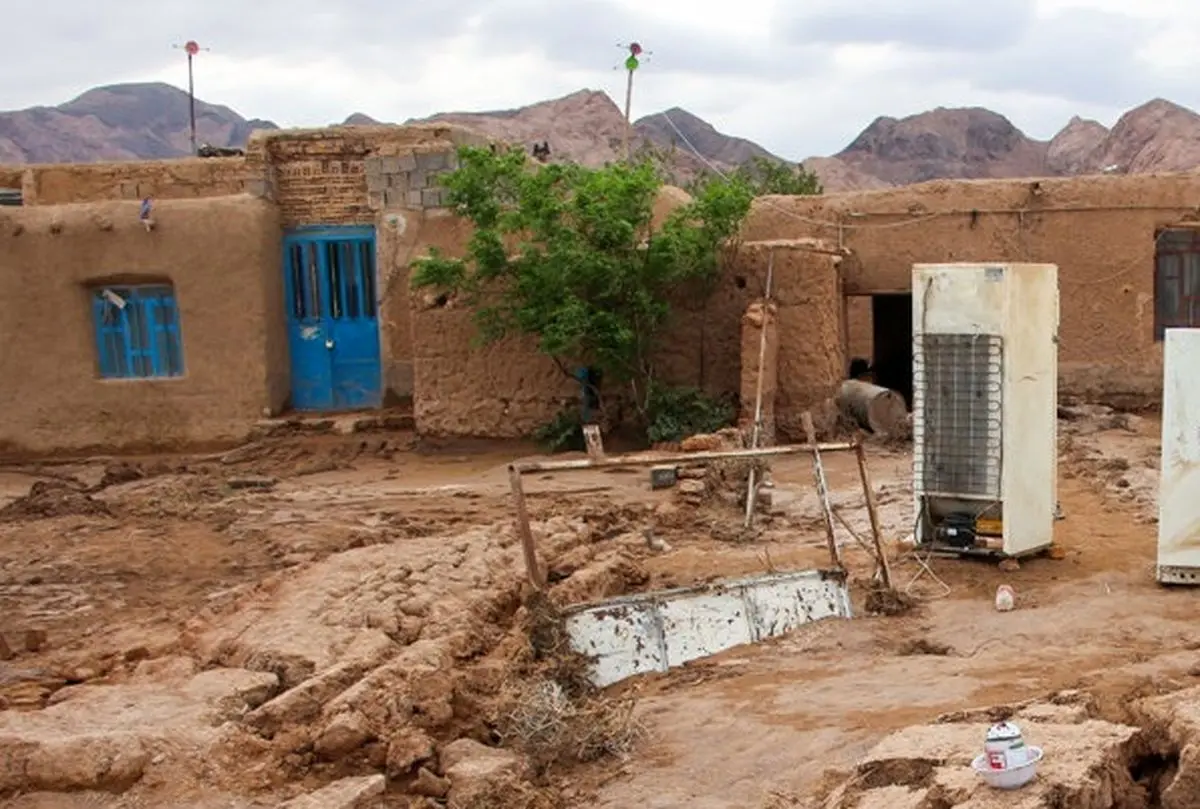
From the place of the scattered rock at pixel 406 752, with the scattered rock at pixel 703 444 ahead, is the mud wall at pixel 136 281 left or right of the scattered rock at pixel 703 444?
left

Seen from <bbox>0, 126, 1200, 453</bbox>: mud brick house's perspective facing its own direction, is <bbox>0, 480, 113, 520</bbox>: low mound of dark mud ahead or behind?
ahead

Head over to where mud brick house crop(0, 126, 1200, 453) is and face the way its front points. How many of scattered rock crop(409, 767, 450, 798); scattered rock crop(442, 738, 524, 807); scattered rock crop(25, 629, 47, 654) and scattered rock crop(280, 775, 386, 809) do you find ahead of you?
4

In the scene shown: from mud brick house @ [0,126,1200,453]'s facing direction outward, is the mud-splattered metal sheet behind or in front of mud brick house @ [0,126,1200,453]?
in front

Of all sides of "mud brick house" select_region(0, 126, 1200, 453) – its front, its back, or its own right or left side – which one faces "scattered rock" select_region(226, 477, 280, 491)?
front

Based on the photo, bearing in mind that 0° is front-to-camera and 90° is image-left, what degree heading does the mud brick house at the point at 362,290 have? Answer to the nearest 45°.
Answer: approximately 0°

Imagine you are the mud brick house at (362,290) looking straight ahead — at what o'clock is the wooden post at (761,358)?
The wooden post is roughly at 10 o'clock from the mud brick house.

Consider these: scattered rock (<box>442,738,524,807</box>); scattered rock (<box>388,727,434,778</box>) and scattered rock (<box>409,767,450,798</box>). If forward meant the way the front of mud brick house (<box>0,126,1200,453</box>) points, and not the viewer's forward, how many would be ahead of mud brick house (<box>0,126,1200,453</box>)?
3

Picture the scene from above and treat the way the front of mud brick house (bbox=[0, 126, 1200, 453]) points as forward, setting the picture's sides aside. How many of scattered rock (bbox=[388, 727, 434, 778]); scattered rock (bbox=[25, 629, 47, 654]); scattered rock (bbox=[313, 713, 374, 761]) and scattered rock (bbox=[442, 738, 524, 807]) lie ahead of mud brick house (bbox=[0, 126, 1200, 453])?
4

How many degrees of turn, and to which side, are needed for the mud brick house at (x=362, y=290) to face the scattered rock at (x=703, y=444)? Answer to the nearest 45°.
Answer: approximately 45° to its left

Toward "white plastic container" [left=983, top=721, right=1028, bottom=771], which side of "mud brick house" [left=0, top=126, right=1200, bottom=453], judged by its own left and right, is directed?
front
